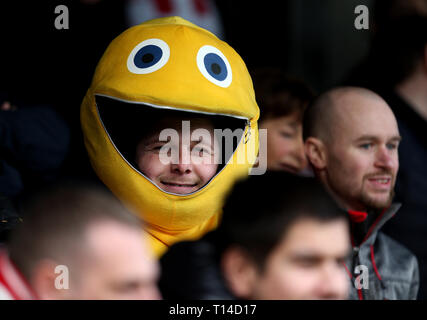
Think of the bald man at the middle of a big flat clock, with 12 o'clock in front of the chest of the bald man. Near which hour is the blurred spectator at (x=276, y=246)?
The blurred spectator is roughly at 2 o'clock from the bald man.

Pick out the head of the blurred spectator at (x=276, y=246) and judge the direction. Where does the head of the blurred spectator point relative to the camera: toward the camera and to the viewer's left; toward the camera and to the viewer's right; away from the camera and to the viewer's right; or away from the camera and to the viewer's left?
toward the camera and to the viewer's right

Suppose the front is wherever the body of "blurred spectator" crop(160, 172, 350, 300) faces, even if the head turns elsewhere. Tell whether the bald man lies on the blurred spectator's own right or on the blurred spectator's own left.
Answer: on the blurred spectator's own left

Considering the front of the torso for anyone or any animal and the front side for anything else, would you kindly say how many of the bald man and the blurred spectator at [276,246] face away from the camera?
0

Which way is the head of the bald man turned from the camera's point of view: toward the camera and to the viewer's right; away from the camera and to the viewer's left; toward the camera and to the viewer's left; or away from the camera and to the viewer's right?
toward the camera and to the viewer's right

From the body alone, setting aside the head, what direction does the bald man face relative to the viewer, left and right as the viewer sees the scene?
facing the viewer and to the right of the viewer
